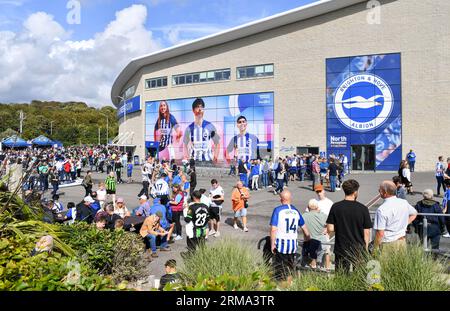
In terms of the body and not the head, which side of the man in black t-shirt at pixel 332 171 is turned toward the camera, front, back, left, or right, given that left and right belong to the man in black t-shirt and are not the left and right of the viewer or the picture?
back

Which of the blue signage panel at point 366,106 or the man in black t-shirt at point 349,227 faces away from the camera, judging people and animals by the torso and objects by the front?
the man in black t-shirt

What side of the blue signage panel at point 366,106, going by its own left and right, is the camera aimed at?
front

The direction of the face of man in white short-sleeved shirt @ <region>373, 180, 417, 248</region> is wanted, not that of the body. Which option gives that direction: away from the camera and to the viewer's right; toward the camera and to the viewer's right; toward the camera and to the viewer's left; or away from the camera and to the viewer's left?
away from the camera and to the viewer's left

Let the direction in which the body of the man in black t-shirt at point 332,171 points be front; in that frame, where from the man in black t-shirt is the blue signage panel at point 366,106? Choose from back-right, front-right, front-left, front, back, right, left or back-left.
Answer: front

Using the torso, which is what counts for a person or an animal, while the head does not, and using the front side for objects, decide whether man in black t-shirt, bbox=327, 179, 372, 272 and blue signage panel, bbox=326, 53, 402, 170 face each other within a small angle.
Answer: yes

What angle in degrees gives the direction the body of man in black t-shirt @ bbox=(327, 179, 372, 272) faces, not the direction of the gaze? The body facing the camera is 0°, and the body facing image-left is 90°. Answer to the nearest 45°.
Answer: approximately 180°

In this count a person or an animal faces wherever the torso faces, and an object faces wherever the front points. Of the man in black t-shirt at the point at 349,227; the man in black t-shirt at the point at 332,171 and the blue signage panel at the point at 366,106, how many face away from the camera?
2

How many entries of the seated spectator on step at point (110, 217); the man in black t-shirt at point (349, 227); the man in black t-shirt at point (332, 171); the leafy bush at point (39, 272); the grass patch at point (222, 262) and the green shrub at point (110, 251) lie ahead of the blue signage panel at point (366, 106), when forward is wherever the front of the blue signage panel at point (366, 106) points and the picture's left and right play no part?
6

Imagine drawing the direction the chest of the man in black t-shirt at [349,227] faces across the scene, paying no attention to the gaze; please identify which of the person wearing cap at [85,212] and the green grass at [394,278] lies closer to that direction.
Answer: the person wearing cap

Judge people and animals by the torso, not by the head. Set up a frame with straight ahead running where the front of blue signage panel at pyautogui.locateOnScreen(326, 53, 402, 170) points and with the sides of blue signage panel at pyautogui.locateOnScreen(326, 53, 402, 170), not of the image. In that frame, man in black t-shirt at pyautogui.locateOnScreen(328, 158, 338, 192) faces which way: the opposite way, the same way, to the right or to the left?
the opposite way

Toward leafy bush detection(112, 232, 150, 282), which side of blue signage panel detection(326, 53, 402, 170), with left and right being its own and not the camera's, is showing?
front

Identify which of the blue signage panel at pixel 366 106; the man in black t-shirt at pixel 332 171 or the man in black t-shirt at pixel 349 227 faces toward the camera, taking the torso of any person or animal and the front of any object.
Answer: the blue signage panel

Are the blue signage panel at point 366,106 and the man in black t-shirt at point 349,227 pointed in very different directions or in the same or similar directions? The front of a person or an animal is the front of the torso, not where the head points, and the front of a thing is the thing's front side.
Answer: very different directions
